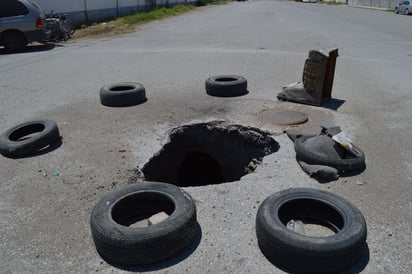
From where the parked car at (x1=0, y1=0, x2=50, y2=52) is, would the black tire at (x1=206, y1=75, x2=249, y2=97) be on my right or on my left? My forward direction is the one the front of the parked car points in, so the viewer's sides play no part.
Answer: on my left

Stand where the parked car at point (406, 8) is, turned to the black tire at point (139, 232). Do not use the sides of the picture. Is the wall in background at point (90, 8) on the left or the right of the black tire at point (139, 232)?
right

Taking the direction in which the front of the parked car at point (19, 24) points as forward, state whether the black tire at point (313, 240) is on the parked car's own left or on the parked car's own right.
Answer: on the parked car's own left

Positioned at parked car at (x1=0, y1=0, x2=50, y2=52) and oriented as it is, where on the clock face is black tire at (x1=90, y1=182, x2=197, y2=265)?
The black tire is roughly at 9 o'clock from the parked car.

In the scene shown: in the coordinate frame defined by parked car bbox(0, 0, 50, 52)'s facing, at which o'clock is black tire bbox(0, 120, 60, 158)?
The black tire is roughly at 9 o'clock from the parked car.

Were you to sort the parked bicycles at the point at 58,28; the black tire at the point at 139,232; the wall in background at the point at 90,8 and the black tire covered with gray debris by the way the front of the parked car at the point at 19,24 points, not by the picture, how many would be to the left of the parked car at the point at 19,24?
2

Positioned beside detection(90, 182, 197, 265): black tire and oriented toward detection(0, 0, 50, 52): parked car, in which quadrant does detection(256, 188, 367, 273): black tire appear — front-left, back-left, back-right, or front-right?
back-right

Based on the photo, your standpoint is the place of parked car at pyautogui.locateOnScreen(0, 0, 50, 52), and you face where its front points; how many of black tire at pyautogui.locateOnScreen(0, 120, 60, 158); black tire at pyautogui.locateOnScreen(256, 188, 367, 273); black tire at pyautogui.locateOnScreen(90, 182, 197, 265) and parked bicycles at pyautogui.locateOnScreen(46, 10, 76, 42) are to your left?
3

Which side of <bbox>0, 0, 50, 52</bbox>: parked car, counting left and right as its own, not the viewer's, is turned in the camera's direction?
left
